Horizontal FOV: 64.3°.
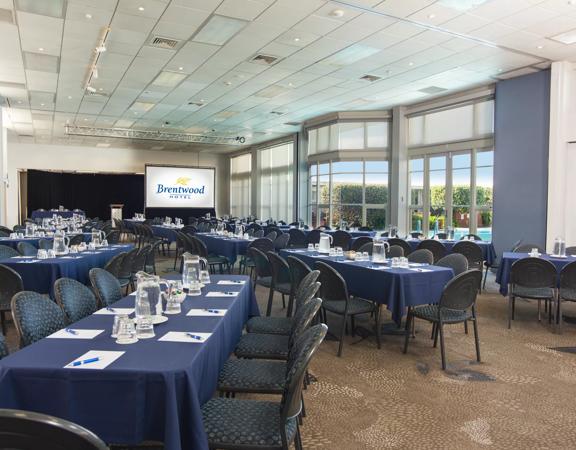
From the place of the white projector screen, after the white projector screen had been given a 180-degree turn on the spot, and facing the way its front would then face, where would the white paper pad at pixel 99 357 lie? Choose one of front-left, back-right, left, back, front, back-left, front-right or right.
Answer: back

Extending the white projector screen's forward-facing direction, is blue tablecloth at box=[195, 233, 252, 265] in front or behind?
in front

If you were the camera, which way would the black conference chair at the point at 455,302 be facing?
facing away from the viewer and to the left of the viewer

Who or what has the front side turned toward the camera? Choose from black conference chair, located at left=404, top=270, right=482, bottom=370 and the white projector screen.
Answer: the white projector screen

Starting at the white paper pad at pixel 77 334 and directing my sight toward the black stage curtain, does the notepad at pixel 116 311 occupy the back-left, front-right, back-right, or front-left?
front-right

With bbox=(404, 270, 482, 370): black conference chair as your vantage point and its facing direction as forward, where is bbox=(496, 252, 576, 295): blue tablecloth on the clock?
The blue tablecloth is roughly at 2 o'clock from the black conference chair.

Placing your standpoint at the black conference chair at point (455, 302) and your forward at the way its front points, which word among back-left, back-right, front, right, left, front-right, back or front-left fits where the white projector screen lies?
front

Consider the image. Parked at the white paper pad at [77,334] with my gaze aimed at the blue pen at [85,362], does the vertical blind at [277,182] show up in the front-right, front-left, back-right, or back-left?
back-left

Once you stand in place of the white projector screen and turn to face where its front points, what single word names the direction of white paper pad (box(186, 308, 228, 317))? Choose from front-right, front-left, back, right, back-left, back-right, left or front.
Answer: front

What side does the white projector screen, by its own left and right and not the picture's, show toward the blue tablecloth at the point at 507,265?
front

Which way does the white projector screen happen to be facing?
toward the camera

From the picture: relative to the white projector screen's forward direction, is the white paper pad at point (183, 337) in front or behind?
in front

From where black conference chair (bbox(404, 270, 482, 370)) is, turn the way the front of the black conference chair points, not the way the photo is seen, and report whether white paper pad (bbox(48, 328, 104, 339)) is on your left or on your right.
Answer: on your left

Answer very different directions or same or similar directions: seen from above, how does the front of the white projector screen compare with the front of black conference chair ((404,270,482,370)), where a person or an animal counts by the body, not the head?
very different directions

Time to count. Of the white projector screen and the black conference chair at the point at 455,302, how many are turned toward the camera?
1

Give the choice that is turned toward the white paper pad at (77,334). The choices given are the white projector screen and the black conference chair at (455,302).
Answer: the white projector screen
